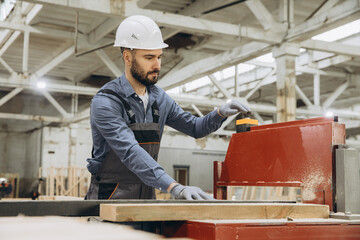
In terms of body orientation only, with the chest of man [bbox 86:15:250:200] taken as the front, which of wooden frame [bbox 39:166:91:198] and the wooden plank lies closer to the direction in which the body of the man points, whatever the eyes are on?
the wooden plank

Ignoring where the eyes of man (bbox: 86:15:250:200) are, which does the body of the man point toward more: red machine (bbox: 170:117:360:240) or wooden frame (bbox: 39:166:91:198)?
the red machine

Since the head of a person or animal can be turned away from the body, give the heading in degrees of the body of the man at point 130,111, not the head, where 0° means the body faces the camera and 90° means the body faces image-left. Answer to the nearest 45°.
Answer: approximately 315°

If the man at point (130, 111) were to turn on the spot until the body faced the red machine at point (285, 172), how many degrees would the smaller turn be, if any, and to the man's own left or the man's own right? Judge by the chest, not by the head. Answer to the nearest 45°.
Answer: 0° — they already face it

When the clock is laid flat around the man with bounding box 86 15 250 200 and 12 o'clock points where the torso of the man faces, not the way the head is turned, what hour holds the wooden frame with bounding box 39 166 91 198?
The wooden frame is roughly at 7 o'clock from the man.
